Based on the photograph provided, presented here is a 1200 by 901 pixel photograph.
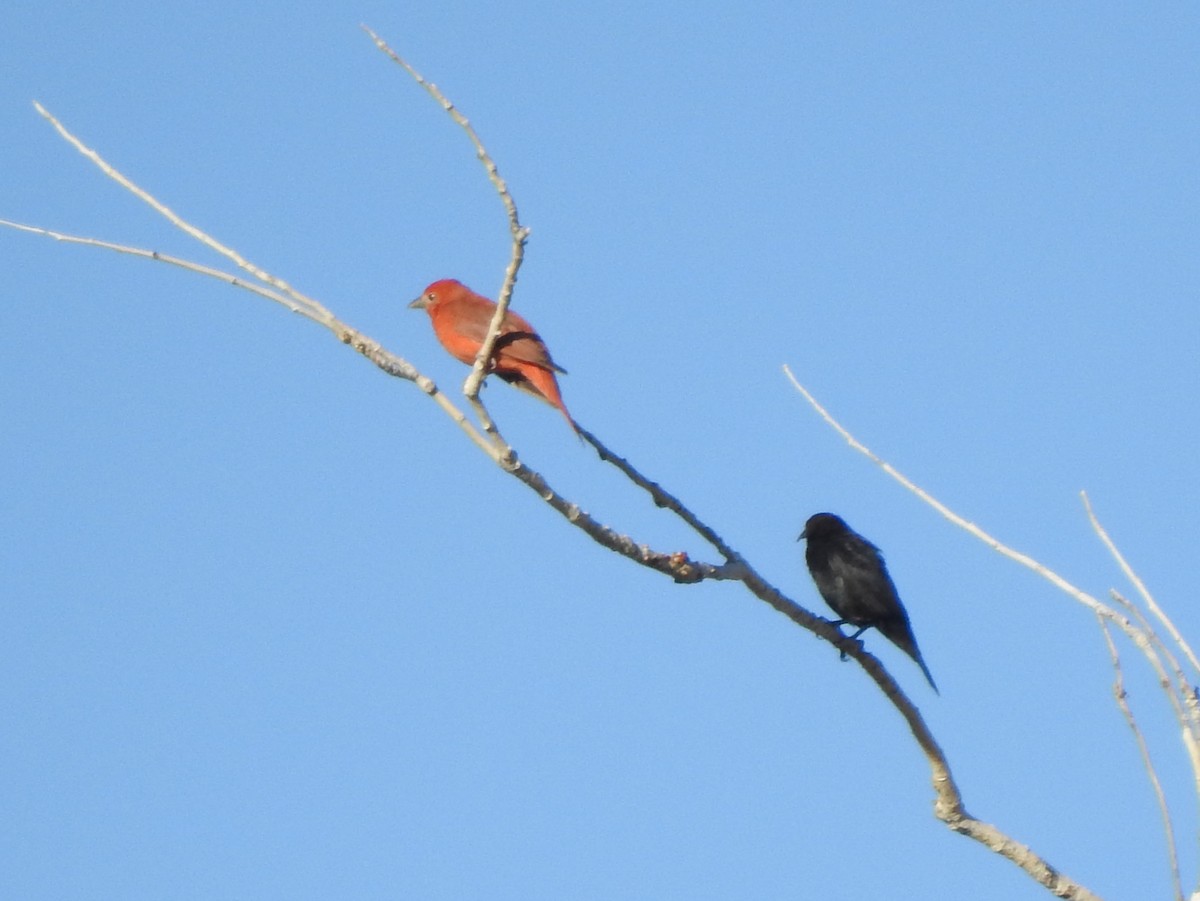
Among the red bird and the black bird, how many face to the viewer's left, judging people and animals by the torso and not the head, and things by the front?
2

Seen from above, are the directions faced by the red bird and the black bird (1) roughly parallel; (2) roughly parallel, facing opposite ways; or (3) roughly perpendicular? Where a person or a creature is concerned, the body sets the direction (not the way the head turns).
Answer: roughly parallel

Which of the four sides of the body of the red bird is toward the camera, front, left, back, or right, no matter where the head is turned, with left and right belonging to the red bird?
left

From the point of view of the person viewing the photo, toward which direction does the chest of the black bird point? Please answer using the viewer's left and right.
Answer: facing to the left of the viewer

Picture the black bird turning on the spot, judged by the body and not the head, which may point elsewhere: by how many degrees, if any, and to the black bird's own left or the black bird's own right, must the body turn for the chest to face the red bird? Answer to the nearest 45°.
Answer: approximately 45° to the black bird's own left

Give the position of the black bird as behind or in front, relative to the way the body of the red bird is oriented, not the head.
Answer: behind
